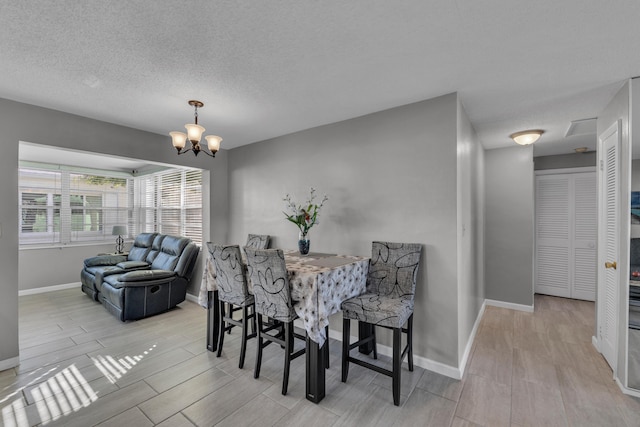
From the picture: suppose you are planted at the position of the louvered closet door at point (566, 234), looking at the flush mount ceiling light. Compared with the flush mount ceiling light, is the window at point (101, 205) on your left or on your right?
right

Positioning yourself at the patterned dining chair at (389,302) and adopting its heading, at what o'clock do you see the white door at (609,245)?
The white door is roughly at 7 o'clock from the patterned dining chair.

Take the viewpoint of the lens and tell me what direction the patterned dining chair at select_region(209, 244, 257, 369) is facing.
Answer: facing away from the viewer and to the right of the viewer

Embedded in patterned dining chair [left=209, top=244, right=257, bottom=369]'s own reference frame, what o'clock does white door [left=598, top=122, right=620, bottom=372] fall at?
The white door is roughly at 2 o'clock from the patterned dining chair.

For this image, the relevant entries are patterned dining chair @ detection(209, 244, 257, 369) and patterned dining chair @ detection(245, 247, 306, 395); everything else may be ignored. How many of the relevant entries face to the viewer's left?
0

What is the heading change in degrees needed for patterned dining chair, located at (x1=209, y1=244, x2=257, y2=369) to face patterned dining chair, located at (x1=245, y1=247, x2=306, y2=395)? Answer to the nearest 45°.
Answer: approximately 90° to its right

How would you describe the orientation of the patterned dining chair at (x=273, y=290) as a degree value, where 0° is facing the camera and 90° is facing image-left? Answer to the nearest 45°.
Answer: approximately 225°

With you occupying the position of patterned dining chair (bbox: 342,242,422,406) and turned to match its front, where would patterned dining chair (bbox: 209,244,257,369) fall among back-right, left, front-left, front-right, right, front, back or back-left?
front-right

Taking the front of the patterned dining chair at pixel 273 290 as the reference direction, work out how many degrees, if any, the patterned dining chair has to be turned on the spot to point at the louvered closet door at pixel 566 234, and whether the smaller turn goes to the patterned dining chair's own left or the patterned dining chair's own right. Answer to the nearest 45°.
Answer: approximately 45° to the patterned dining chair's own right
